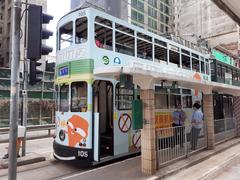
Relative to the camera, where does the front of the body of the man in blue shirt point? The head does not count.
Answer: to the viewer's left

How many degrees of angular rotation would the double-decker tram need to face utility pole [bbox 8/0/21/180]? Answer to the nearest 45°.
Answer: approximately 45° to its left

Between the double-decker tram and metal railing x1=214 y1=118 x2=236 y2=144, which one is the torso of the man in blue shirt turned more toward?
the double-decker tram

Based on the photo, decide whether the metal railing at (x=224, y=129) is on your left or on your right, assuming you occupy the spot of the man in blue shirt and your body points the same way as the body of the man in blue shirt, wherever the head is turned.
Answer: on your right

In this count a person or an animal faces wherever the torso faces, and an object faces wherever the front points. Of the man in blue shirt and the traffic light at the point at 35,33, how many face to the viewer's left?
1

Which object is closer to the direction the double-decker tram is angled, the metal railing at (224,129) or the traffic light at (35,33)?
the traffic light

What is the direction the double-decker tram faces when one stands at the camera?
facing the viewer and to the left of the viewer

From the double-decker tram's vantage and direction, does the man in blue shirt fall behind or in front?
behind

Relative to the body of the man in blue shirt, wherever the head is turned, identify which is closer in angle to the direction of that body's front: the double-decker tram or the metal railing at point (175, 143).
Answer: the double-decker tram

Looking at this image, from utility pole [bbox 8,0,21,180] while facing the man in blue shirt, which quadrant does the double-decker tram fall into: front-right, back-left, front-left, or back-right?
front-left
